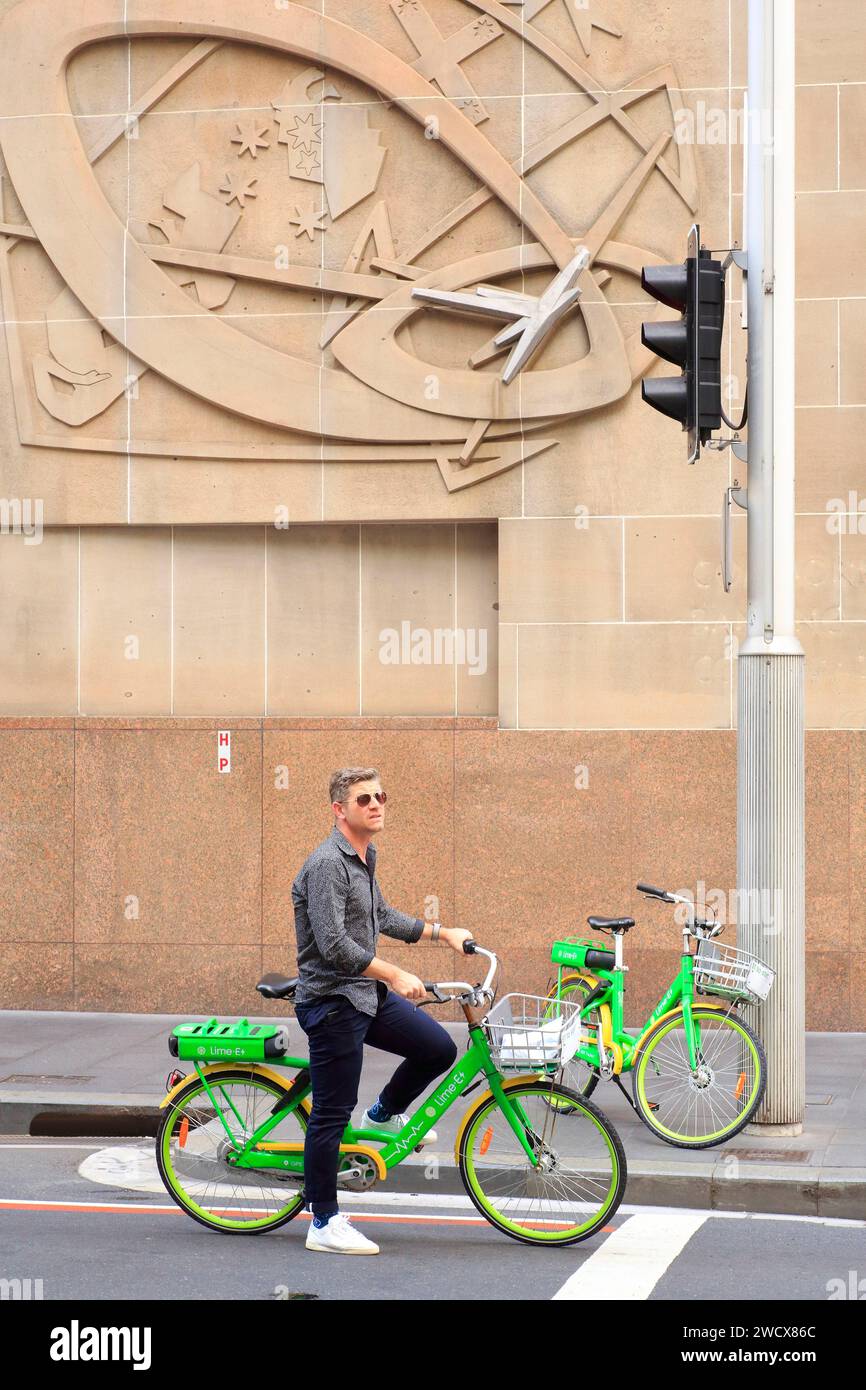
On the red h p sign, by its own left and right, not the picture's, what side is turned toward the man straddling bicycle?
front

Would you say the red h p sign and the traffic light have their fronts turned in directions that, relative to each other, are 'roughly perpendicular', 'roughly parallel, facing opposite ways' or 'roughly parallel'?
roughly perpendicular

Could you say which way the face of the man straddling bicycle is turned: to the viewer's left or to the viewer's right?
to the viewer's right

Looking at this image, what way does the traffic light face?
to the viewer's left

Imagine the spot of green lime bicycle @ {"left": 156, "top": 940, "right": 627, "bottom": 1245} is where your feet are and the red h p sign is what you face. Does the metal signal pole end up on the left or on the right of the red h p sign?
right

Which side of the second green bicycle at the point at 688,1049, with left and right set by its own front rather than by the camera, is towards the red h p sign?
back

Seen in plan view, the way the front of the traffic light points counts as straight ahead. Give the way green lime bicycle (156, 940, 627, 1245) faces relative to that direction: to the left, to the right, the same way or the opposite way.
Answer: the opposite way

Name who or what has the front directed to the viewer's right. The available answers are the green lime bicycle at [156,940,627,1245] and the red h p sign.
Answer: the green lime bicycle

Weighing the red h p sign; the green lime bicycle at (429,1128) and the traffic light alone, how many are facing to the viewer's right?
1

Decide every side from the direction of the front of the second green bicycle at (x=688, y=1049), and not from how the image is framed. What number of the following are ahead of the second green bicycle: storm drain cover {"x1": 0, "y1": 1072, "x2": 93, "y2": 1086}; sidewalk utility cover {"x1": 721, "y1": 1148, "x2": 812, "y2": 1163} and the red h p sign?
1

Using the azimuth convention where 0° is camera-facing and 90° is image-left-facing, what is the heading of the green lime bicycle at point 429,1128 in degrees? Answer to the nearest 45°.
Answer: approximately 270°

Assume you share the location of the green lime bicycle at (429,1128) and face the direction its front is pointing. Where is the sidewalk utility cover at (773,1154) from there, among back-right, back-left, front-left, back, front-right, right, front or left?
front-left

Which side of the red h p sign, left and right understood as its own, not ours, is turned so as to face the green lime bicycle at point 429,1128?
front

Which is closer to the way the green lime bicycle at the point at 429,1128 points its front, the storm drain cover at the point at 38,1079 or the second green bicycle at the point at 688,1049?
the second green bicycle

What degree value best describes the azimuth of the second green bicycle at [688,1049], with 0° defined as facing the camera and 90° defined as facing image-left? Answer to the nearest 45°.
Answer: approximately 315°

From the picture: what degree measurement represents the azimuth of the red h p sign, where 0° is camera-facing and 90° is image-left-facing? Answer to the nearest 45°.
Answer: approximately 0°
